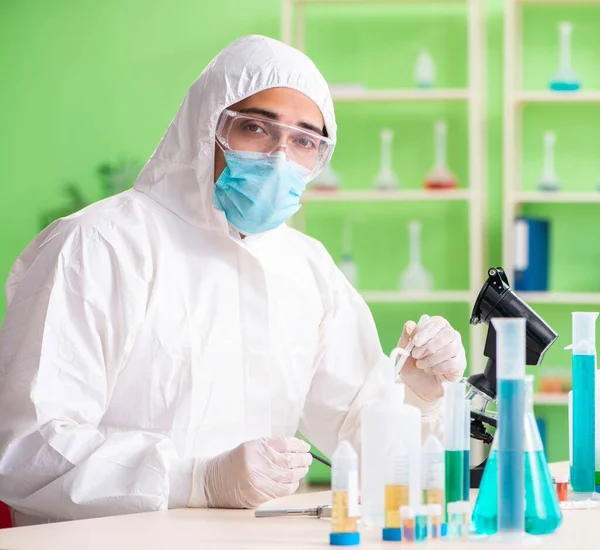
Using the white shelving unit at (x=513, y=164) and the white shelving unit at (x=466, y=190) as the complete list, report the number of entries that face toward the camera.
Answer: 2

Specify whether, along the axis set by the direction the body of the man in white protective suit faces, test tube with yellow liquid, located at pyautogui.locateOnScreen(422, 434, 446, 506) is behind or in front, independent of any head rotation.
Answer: in front

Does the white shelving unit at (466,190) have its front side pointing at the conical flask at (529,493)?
yes

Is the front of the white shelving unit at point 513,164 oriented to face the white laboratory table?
yes

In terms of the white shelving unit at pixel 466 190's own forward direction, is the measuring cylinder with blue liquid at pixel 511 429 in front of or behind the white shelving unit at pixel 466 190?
in front

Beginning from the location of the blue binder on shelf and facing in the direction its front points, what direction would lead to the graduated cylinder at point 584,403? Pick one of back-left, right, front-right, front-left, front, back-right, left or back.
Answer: front-left

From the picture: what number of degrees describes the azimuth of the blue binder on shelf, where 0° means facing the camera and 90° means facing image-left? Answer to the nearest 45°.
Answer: approximately 45°

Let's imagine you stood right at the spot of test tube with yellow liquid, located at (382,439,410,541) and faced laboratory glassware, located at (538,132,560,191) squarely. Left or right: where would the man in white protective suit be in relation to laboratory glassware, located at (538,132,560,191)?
left
